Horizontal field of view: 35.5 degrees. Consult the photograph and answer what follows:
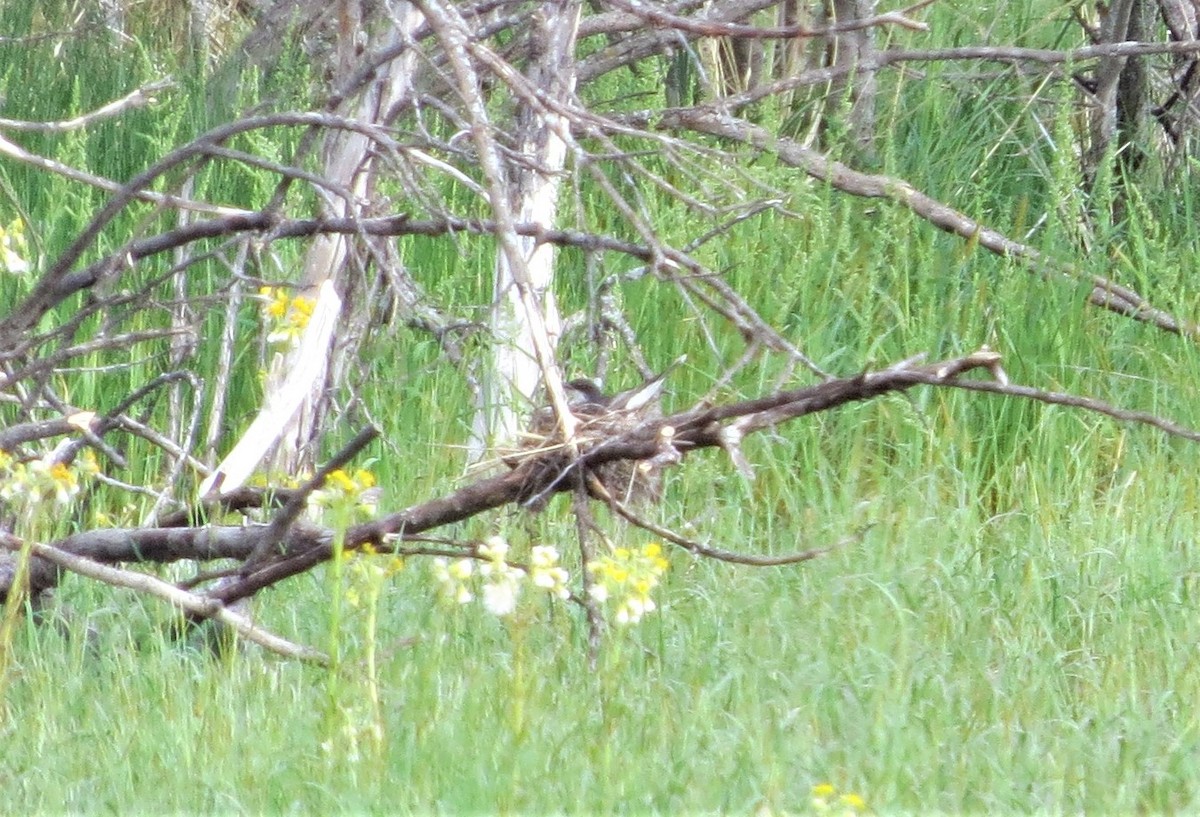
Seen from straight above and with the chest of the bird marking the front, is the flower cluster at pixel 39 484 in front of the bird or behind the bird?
in front

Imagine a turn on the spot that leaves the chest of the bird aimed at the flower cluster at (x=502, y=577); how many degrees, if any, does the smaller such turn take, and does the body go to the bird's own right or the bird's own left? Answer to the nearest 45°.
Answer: approximately 90° to the bird's own left

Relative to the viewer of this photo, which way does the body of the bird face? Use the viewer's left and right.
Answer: facing to the left of the viewer

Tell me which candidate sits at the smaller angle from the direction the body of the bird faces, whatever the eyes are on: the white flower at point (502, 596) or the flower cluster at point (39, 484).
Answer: the flower cluster

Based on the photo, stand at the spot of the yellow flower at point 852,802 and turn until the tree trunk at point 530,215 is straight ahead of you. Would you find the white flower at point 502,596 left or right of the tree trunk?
left

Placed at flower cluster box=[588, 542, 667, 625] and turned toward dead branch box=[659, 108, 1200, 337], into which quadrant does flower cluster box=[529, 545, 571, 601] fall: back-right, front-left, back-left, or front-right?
back-left

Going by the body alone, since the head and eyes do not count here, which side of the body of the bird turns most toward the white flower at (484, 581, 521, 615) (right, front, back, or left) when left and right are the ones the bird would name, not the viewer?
left

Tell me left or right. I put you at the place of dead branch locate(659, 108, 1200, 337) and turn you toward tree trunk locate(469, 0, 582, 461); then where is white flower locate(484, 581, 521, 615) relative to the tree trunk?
left

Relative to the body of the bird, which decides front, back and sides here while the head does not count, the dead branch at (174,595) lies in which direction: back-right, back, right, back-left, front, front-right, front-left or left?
front

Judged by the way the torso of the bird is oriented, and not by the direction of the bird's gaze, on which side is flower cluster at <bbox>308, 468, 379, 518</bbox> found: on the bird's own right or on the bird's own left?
on the bird's own left
